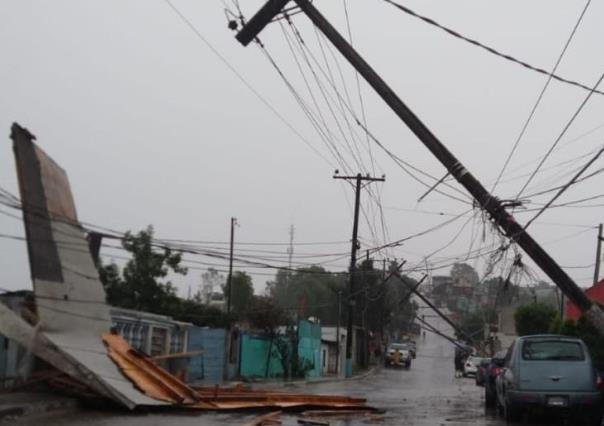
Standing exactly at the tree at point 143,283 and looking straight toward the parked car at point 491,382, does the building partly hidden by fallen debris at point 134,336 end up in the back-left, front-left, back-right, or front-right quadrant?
front-right

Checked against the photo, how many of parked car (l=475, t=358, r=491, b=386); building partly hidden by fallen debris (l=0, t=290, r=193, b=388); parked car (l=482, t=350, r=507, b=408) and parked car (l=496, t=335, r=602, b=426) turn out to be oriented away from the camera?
3

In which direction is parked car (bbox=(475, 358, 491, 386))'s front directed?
away from the camera

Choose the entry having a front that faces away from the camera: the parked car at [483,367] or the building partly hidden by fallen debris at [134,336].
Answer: the parked car

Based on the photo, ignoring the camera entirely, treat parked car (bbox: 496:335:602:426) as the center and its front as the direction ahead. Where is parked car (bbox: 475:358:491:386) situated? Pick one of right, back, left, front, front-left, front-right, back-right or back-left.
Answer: front

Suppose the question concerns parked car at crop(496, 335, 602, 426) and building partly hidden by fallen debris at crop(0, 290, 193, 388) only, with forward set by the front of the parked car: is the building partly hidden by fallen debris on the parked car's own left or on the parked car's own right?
on the parked car's own left

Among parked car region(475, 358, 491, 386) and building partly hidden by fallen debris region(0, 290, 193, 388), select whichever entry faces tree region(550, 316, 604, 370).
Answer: the building partly hidden by fallen debris

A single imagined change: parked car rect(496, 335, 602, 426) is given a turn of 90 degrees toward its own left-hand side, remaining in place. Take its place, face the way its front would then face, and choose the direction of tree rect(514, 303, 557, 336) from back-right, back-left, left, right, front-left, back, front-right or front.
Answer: right

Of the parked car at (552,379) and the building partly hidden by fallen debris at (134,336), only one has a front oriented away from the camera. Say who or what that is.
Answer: the parked car

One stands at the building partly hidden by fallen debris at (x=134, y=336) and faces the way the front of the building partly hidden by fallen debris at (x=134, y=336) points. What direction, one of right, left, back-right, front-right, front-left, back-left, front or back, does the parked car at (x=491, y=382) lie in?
front

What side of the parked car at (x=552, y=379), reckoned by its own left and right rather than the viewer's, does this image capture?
back

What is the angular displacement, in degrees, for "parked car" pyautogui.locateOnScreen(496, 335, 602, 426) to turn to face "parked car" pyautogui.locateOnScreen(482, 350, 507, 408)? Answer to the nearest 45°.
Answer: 0° — it already faces it

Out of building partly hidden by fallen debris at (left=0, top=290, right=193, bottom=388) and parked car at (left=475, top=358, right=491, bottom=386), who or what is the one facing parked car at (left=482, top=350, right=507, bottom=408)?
the building partly hidden by fallen debris

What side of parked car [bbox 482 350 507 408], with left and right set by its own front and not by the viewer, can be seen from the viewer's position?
back

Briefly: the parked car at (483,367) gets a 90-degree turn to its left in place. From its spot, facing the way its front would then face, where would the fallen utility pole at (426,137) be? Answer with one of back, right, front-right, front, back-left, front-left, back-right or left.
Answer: left
